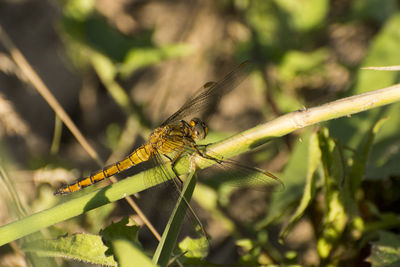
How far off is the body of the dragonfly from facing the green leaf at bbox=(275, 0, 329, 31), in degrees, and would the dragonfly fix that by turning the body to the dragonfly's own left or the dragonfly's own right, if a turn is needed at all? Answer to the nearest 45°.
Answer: approximately 45° to the dragonfly's own left

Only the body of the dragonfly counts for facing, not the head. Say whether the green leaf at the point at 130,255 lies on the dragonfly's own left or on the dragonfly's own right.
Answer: on the dragonfly's own right

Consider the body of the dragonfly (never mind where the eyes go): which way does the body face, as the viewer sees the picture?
to the viewer's right

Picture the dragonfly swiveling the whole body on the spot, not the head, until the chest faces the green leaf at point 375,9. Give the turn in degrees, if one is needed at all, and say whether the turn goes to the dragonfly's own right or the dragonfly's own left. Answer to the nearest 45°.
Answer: approximately 45° to the dragonfly's own left
